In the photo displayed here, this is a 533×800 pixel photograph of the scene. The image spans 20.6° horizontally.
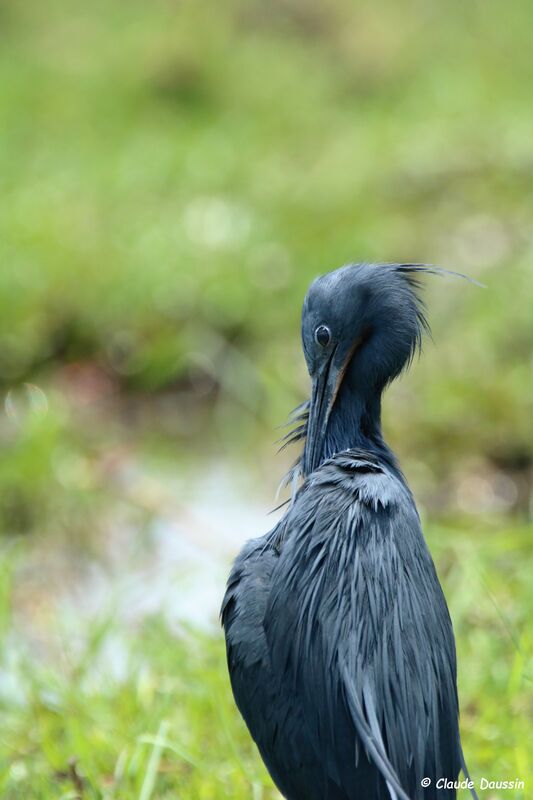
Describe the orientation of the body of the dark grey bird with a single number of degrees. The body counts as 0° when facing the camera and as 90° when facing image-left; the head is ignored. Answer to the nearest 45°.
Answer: approximately 135°
